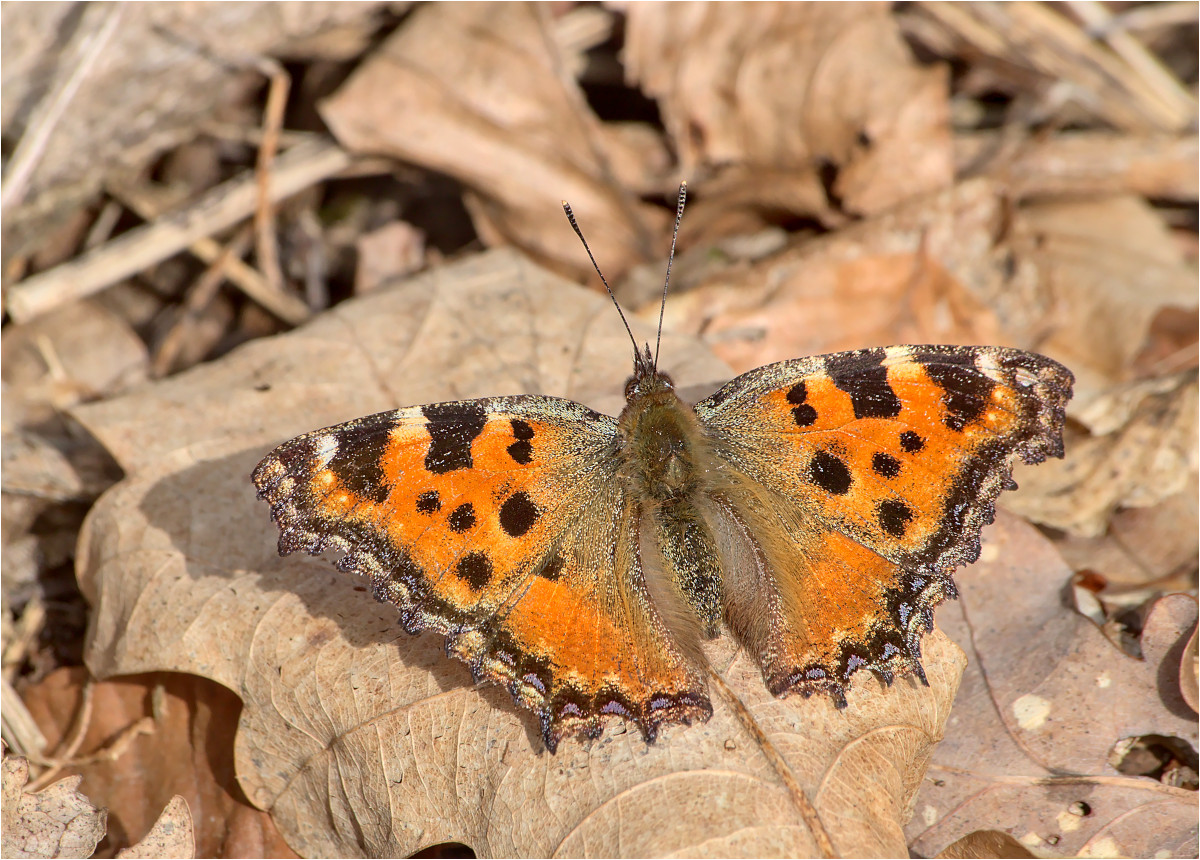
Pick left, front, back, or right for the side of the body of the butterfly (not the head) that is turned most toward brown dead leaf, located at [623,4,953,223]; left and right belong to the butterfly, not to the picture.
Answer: front

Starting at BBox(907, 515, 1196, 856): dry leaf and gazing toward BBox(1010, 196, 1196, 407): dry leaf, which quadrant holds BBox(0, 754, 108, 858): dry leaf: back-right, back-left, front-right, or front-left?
back-left

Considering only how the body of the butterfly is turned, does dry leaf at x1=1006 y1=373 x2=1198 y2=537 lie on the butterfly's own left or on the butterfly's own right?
on the butterfly's own right

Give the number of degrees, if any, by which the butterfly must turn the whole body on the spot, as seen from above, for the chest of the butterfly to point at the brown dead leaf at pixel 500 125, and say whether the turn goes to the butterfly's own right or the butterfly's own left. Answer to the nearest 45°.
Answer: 0° — it already faces it

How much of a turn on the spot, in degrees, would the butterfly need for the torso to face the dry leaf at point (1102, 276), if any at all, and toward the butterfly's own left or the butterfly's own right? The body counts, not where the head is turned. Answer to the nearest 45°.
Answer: approximately 45° to the butterfly's own right

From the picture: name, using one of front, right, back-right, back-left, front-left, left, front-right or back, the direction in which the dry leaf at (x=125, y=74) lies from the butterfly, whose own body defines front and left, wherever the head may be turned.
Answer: front-left

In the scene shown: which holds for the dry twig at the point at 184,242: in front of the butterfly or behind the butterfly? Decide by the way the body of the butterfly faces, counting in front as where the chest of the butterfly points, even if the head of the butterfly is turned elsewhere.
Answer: in front

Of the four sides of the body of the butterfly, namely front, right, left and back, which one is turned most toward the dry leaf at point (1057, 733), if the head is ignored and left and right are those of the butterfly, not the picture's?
right

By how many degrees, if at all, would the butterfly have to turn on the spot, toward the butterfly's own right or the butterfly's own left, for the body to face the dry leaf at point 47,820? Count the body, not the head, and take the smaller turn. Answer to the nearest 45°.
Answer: approximately 90° to the butterfly's own left

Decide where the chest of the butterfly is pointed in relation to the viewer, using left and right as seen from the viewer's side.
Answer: facing away from the viewer
